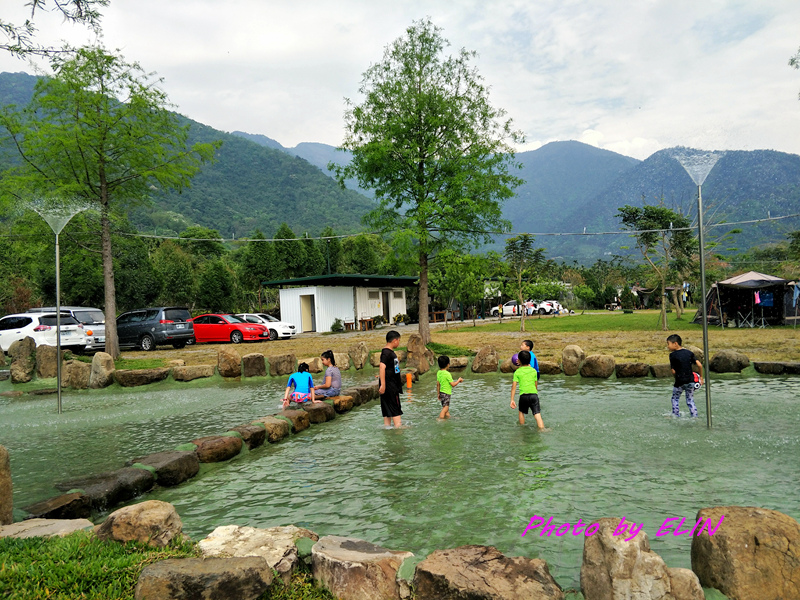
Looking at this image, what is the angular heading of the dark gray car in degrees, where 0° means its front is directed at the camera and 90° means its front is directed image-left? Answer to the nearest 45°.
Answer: approximately 135°

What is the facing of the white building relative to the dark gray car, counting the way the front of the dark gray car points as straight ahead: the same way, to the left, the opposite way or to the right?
the opposite way

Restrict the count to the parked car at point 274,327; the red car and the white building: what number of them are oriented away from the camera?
0

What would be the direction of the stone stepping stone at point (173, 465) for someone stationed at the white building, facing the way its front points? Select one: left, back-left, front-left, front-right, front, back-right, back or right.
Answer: front-right

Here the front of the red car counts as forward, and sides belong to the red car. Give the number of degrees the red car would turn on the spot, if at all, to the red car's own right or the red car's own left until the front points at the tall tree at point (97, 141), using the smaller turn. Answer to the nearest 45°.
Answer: approximately 45° to the red car's own right

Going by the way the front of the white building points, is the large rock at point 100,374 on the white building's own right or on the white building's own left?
on the white building's own right

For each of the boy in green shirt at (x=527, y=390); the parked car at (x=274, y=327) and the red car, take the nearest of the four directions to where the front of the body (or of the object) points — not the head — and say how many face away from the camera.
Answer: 1

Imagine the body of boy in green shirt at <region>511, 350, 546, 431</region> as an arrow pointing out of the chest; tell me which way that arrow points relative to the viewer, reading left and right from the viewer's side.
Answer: facing away from the viewer

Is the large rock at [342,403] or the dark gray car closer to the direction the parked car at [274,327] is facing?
the large rock

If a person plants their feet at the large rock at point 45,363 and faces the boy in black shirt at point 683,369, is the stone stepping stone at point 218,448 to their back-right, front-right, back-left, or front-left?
front-right

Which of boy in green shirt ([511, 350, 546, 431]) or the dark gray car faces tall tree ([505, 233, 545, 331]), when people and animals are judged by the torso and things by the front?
the boy in green shirt
